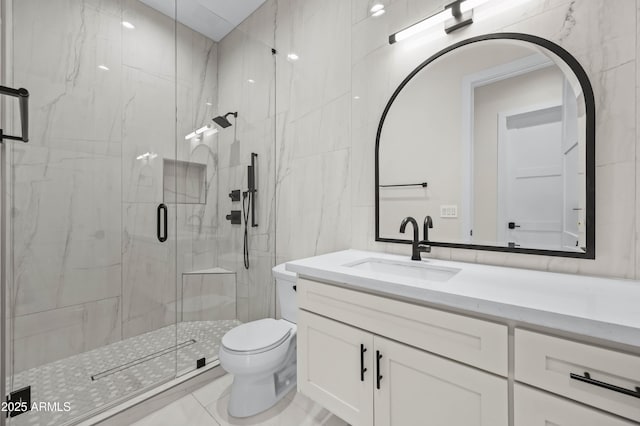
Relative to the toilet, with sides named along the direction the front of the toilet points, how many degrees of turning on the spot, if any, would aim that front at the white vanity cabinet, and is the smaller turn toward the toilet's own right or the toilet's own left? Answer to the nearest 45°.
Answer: approximately 90° to the toilet's own left

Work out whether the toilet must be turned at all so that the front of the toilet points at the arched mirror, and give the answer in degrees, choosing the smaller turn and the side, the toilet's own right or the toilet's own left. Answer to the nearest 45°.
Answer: approximately 90° to the toilet's own left

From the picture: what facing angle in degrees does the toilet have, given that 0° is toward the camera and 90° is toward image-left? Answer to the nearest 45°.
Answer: approximately 45°

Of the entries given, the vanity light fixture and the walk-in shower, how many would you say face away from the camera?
0
